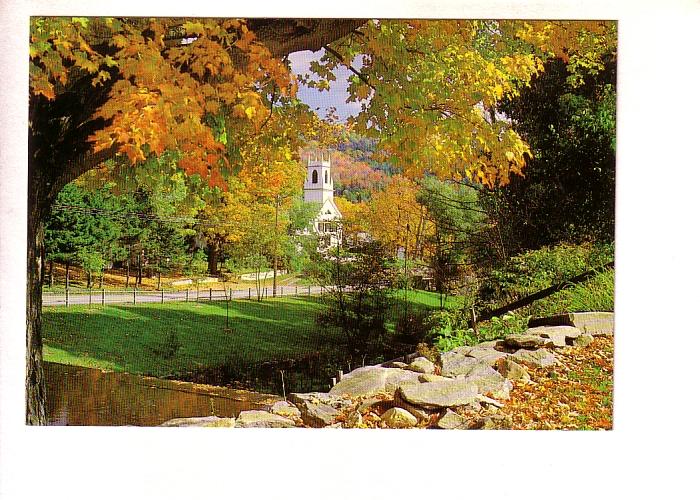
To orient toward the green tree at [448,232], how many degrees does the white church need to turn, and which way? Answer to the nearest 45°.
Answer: approximately 45° to its left

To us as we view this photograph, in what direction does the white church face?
facing the viewer and to the right of the viewer

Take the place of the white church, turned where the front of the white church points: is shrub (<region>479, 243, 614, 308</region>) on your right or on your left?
on your left

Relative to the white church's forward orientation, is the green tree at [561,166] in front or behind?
in front

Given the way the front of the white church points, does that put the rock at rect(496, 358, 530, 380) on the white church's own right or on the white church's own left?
on the white church's own left
